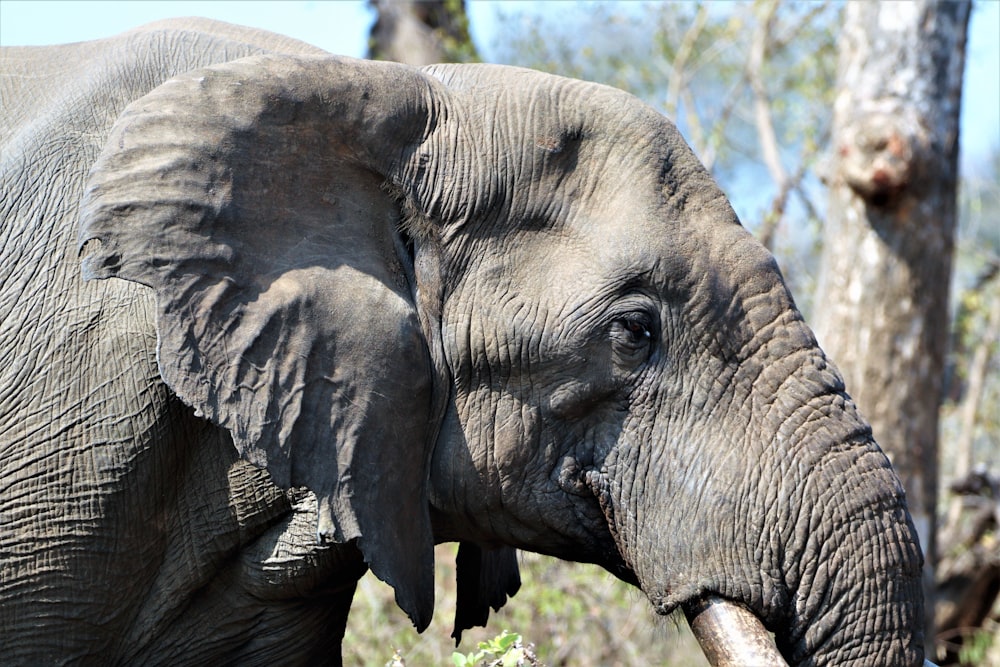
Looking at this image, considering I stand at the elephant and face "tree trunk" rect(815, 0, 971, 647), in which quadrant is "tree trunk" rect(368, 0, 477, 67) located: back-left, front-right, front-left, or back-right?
front-left

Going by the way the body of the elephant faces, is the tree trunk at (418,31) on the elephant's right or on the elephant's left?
on the elephant's left

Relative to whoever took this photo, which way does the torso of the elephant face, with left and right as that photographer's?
facing to the right of the viewer

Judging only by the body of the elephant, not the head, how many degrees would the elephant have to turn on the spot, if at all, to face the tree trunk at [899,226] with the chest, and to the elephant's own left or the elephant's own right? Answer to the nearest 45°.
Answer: approximately 45° to the elephant's own left
